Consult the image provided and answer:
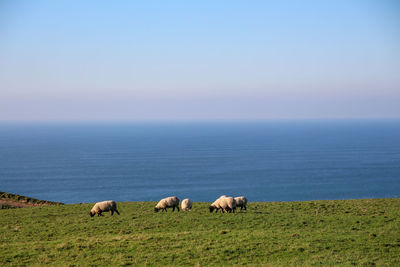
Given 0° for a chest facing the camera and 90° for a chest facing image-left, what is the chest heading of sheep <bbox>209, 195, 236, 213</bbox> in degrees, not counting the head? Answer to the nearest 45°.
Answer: approximately 90°

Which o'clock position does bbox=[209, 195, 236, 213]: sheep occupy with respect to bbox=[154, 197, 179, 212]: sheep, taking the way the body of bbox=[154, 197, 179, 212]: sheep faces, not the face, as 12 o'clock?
bbox=[209, 195, 236, 213]: sheep is roughly at 7 o'clock from bbox=[154, 197, 179, 212]: sheep.

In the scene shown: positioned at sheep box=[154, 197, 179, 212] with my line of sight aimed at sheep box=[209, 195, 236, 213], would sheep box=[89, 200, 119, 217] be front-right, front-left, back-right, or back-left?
back-right

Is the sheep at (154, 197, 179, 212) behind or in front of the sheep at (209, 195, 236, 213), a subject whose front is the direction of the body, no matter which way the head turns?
in front

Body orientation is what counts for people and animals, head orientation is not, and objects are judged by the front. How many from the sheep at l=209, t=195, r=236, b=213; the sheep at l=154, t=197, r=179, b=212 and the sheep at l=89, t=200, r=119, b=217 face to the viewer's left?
3

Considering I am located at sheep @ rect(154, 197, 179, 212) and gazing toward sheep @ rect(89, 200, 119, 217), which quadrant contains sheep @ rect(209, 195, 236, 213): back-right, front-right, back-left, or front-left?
back-left

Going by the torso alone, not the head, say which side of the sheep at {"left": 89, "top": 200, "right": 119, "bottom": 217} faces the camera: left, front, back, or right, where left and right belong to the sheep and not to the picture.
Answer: left

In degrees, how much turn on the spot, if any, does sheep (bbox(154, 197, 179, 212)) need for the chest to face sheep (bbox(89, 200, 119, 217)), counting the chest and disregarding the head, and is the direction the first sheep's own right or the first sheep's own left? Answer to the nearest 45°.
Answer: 0° — it already faces it

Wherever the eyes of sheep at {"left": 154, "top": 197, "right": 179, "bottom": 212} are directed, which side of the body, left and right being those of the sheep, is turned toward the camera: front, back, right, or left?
left

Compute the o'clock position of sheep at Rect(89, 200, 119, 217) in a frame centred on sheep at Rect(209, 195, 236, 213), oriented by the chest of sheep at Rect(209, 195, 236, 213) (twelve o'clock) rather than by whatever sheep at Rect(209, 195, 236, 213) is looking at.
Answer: sheep at Rect(89, 200, 119, 217) is roughly at 12 o'clock from sheep at Rect(209, 195, 236, 213).

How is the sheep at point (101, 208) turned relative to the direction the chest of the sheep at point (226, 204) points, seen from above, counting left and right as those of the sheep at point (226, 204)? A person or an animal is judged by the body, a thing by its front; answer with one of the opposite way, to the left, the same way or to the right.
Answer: the same way

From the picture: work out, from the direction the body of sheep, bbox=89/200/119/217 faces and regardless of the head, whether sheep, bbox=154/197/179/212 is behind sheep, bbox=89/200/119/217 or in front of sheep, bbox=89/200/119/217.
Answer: behind

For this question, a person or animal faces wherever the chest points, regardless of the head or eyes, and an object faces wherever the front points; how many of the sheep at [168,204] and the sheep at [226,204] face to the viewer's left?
2
